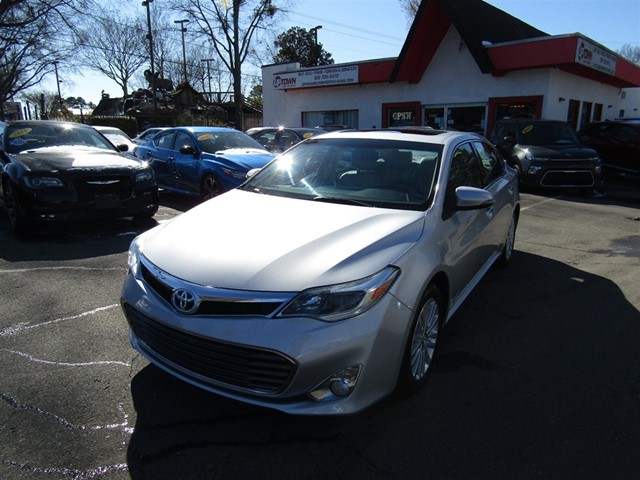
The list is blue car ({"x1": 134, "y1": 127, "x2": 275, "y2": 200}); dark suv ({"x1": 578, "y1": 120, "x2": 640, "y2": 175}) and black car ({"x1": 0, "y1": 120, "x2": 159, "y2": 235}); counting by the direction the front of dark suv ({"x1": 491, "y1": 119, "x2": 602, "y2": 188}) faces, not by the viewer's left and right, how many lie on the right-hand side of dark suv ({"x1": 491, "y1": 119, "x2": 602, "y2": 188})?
2

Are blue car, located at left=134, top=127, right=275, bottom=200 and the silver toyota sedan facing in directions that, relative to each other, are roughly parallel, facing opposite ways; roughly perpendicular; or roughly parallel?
roughly perpendicular

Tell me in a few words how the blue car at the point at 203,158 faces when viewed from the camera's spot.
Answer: facing the viewer and to the right of the viewer

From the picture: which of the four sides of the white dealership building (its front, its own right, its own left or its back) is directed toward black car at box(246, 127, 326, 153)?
front

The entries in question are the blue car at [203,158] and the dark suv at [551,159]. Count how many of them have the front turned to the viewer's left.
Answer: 0

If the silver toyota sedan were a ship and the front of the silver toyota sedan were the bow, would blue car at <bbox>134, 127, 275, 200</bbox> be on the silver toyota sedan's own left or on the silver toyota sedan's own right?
on the silver toyota sedan's own right

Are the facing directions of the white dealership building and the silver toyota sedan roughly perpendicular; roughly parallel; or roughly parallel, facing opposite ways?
roughly parallel

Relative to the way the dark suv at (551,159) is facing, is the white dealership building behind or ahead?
behind

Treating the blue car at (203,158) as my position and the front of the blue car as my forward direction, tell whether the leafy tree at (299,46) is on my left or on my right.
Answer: on my left

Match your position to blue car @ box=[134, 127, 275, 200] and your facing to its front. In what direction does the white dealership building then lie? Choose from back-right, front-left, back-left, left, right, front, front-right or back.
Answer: left

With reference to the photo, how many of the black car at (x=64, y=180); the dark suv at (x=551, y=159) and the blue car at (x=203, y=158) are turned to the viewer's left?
0

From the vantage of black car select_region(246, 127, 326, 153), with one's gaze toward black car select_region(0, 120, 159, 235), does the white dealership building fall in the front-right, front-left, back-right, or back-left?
back-left

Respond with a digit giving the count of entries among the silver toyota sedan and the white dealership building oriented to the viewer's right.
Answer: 0

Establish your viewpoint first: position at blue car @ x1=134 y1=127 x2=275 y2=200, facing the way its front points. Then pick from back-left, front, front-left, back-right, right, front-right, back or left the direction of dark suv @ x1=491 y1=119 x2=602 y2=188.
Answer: front-left

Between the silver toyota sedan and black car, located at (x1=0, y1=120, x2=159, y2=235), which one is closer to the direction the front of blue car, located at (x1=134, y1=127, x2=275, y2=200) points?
the silver toyota sedan

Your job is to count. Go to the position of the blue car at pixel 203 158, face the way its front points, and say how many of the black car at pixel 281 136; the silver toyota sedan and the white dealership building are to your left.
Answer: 2

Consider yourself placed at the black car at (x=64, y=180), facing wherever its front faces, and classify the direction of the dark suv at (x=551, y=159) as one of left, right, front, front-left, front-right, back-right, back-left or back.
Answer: front-left

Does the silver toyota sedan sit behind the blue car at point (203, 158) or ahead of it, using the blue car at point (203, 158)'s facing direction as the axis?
ahead

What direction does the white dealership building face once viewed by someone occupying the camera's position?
facing the viewer and to the left of the viewer
